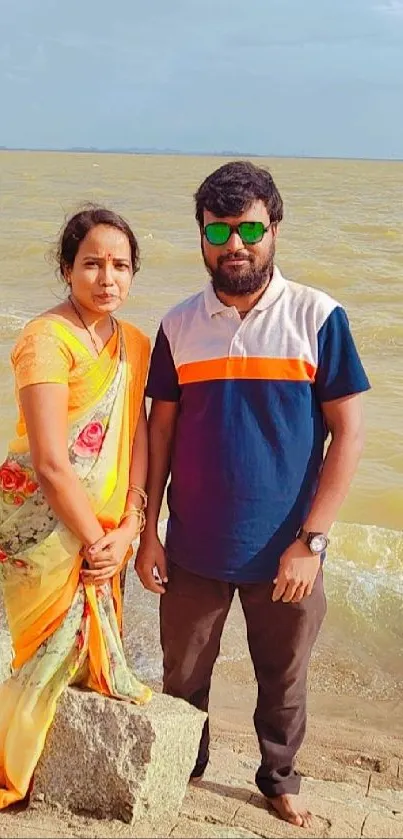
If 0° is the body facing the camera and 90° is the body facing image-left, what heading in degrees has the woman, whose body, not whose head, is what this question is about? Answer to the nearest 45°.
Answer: approximately 315°

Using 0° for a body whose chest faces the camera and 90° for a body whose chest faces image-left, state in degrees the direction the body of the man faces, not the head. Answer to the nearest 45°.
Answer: approximately 0°

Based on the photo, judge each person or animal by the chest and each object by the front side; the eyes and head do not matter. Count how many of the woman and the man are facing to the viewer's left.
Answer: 0
